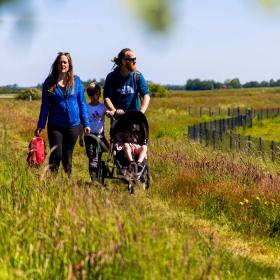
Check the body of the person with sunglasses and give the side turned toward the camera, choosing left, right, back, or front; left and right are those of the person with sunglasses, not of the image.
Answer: front

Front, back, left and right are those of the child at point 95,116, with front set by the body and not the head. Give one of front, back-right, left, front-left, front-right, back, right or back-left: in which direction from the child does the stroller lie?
front-left

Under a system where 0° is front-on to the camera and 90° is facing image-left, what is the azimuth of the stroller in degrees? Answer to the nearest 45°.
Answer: approximately 315°

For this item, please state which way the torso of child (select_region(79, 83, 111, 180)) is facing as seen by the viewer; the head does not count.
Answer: toward the camera

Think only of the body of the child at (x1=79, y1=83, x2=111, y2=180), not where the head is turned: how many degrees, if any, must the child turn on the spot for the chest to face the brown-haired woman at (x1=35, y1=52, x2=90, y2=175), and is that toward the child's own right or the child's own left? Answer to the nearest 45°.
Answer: approximately 45° to the child's own right

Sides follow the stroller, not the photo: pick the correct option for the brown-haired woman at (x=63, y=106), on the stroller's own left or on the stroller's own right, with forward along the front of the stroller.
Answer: on the stroller's own right

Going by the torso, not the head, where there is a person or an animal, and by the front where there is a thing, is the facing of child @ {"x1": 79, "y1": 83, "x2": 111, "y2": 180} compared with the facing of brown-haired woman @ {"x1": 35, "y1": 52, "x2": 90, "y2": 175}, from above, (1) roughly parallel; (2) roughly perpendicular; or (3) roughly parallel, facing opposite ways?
roughly parallel

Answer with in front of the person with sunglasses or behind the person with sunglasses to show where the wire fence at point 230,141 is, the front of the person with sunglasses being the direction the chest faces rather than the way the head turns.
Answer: behind

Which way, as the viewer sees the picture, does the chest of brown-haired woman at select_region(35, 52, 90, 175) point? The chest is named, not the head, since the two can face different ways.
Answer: toward the camera

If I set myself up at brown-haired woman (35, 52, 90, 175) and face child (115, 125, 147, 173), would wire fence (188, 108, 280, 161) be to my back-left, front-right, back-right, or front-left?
front-left

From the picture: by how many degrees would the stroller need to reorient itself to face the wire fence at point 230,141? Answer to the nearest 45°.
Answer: approximately 135° to its left

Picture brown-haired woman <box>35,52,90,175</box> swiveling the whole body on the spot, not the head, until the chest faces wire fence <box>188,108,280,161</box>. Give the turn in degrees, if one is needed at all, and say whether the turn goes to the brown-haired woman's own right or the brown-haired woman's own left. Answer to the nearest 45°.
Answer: approximately 135° to the brown-haired woman's own left

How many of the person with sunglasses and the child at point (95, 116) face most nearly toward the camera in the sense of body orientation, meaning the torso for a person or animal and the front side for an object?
2
